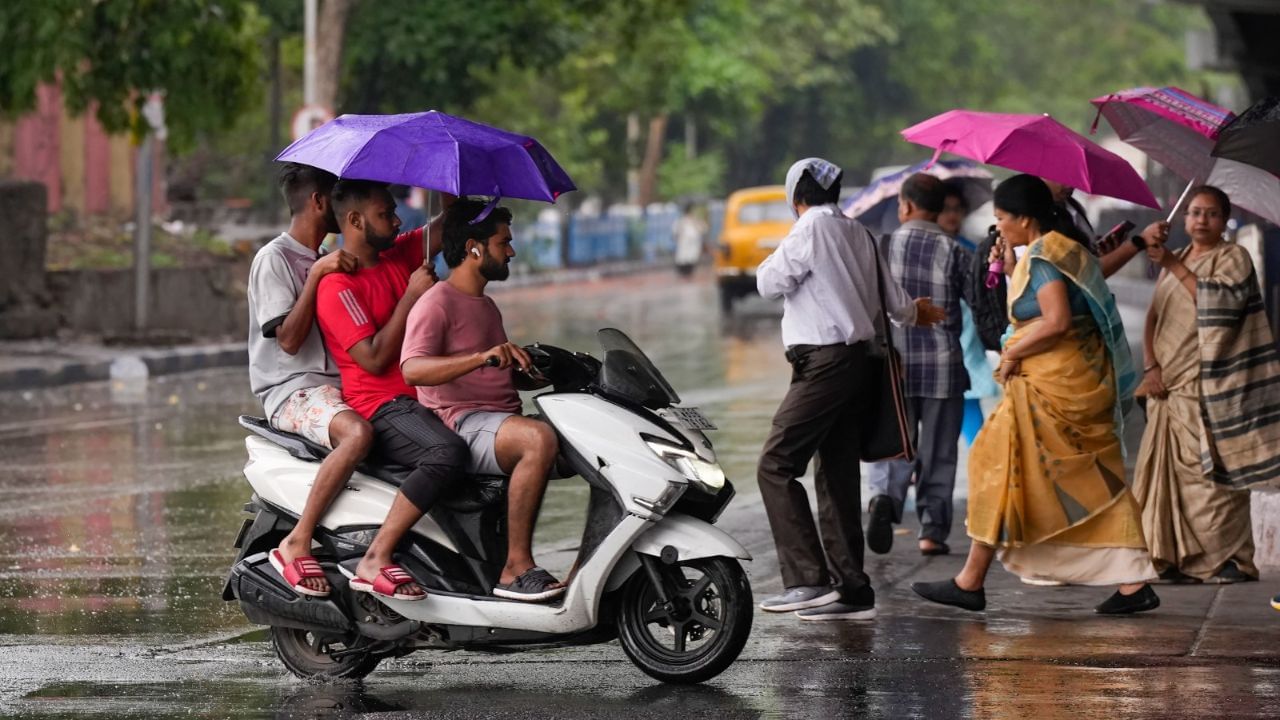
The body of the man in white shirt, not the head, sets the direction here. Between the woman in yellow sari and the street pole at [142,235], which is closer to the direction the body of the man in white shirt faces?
the street pole

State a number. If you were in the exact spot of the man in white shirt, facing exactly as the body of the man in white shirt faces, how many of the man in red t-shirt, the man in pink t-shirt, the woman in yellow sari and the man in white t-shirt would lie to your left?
3

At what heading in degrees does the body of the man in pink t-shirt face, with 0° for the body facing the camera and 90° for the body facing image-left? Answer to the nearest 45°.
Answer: approximately 270°

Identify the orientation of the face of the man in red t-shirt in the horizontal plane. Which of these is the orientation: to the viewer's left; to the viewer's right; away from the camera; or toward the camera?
to the viewer's right

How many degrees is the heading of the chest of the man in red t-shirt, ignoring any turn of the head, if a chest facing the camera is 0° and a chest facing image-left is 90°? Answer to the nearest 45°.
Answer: approximately 270°

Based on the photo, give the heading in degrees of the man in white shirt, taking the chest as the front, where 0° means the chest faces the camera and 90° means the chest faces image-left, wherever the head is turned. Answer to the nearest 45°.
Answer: approximately 135°

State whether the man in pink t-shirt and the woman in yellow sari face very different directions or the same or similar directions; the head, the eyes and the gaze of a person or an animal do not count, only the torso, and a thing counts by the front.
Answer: very different directions

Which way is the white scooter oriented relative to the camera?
to the viewer's right

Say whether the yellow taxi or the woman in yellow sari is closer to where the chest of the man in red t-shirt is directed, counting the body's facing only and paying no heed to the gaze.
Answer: the woman in yellow sari

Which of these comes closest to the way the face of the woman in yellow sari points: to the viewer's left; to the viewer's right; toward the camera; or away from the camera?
to the viewer's left

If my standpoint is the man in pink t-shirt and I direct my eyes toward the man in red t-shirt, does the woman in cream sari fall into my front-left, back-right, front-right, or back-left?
back-right

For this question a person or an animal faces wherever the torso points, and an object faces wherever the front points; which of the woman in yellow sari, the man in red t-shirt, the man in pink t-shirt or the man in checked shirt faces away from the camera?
the man in checked shirt

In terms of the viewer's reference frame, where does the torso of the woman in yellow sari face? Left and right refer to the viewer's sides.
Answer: facing to the left of the viewer
